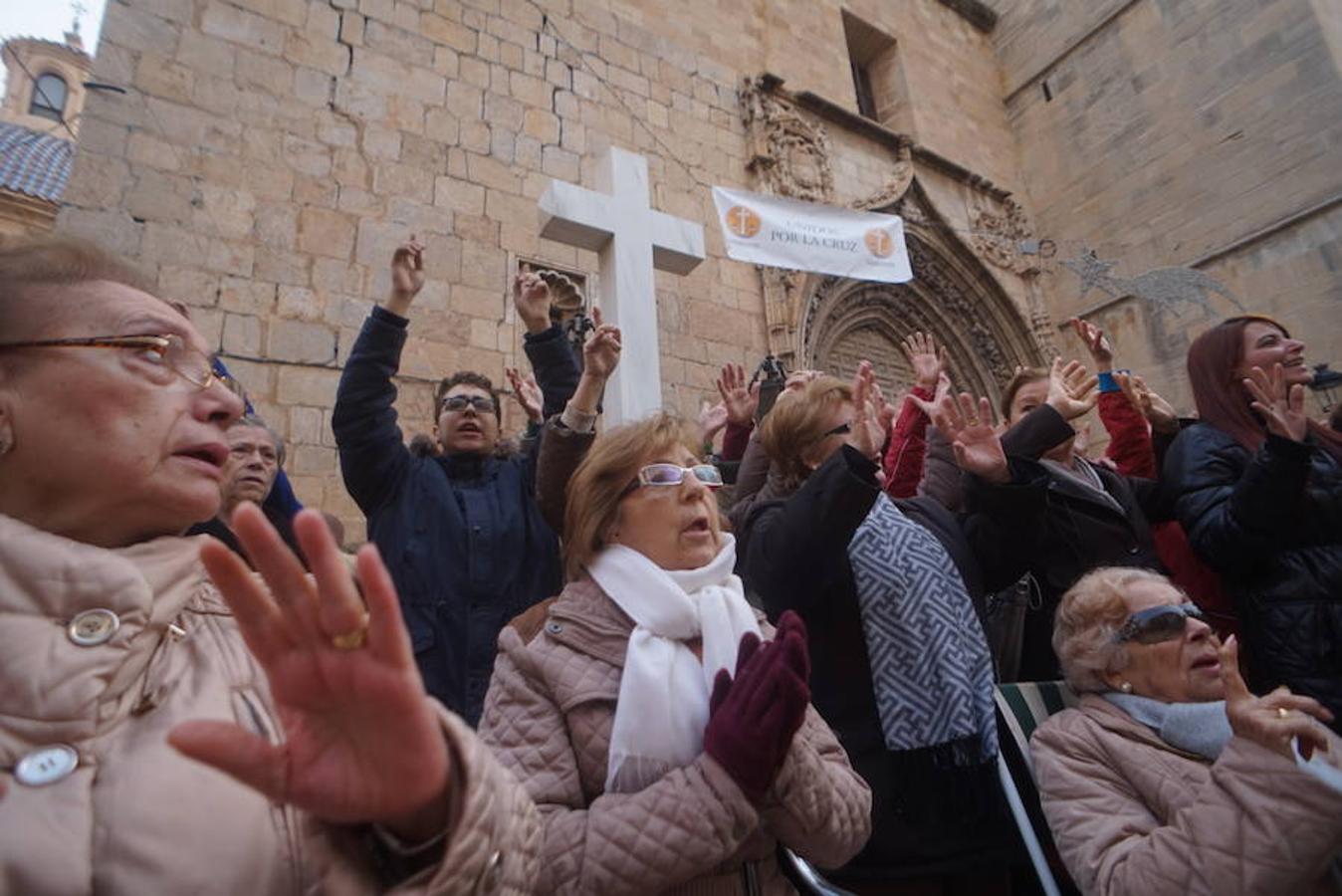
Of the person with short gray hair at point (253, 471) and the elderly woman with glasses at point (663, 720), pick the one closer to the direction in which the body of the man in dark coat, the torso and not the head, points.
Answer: the elderly woman with glasses

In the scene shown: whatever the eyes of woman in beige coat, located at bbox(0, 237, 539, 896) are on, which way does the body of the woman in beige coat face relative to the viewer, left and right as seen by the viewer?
facing the viewer and to the right of the viewer

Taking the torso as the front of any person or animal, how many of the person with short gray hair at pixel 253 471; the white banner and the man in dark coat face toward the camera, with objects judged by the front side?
3

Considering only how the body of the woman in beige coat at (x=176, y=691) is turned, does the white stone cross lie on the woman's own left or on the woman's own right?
on the woman's own left

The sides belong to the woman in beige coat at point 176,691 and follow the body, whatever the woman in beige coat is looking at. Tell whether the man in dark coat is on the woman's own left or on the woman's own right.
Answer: on the woman's own left

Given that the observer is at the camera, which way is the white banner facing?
facing the viewer

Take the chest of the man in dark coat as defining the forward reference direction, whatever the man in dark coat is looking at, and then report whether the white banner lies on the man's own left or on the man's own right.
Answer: on the man's own left

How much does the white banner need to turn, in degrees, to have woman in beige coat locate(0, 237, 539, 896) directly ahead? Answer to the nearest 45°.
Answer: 0° — it already faces them

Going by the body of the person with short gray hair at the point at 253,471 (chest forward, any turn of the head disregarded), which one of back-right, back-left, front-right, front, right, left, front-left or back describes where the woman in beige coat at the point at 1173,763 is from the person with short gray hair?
front-left
